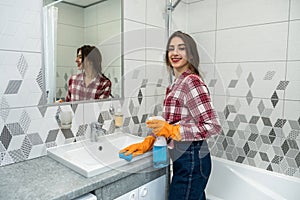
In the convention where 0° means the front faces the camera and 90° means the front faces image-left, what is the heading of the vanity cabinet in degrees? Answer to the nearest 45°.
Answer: approximately 315°

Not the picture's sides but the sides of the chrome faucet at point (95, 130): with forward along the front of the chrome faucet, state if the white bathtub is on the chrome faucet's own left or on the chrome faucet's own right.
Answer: on the chrome faucet's own left

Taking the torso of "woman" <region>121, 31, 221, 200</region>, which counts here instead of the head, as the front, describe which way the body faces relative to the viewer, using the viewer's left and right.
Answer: facing to the left of the viewer

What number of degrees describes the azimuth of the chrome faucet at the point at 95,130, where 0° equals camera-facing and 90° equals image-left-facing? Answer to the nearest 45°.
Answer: approximately 315°

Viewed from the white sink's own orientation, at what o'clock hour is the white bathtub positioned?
The white bathtub is roughly at 10 o'clock from the white sink.
